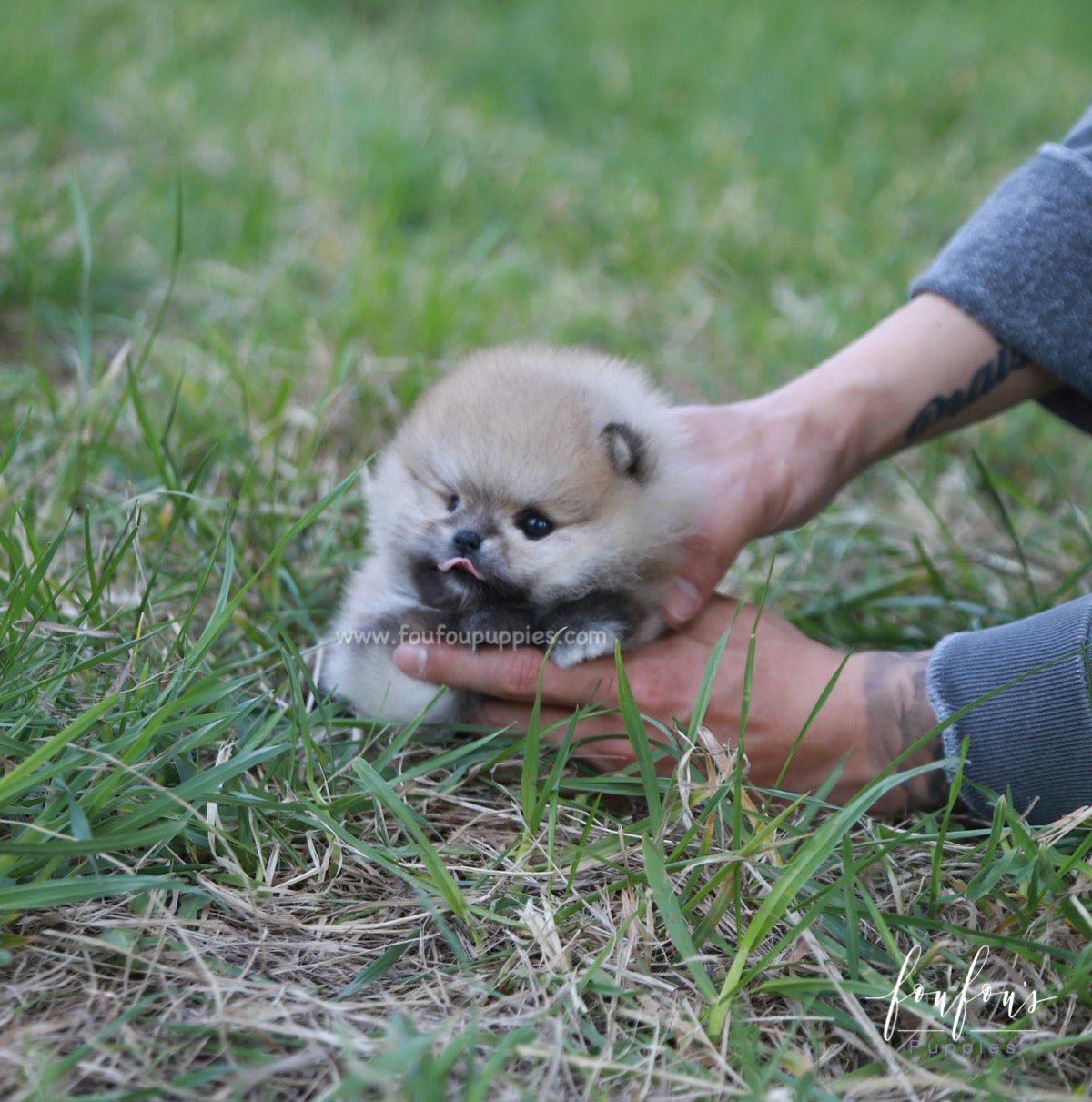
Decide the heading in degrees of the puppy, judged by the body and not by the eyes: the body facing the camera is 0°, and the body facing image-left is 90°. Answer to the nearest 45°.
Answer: approximately 45°
